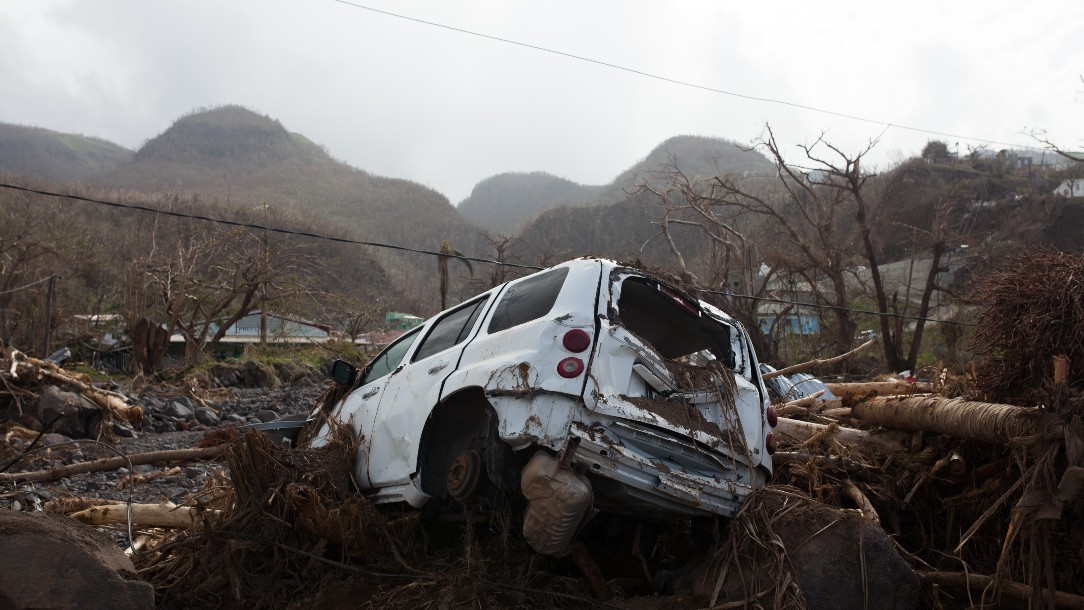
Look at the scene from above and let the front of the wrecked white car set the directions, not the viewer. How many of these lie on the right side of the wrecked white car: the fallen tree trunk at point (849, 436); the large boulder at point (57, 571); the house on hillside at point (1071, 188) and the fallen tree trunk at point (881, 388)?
3

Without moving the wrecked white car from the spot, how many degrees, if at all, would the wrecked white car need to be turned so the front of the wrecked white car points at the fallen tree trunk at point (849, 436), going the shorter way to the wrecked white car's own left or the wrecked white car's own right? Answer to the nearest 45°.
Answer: approximately 90° to the wrecked white car's own right

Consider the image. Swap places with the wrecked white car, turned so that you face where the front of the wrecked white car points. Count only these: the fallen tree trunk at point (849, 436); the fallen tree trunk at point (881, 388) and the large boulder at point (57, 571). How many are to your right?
2

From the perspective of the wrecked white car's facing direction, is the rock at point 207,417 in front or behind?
in front

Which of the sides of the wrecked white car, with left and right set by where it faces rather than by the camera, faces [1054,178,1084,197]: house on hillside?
right

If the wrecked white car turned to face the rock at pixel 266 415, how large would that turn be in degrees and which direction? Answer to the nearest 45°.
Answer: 0° — it already faces it

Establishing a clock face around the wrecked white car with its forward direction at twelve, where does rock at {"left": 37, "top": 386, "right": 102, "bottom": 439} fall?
The rock is roughly at 12 o'clock from the wrecked white car.

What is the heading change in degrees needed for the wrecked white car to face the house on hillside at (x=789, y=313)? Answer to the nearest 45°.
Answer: approximately 45° to its right

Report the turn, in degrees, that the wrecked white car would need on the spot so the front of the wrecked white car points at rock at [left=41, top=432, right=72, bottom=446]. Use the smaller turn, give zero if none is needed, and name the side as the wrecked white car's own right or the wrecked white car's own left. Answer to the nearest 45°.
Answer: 0° — it already faces it

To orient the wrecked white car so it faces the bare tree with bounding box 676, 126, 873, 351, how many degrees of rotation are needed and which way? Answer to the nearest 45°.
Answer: approximately 45° to its right

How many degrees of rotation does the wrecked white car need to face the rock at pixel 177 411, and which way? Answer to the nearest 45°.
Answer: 0° — it already faces it

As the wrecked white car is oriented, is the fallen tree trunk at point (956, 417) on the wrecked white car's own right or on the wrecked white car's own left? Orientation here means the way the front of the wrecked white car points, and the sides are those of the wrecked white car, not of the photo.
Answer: on the wrecked white car's own right

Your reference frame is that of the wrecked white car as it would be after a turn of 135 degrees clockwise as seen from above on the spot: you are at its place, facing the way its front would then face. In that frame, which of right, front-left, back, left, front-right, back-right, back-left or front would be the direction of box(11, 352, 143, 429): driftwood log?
back-left

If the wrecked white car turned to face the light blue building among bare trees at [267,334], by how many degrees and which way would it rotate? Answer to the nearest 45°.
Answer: approximately 45° to its right

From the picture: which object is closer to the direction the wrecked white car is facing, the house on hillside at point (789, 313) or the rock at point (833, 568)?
the house on hillside

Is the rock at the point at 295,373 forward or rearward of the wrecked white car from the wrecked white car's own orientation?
forward

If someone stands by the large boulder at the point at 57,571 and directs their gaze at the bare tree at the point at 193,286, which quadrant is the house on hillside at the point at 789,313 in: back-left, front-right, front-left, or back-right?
front-right

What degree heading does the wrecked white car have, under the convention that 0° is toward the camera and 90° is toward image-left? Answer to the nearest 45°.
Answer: approximately 135°
